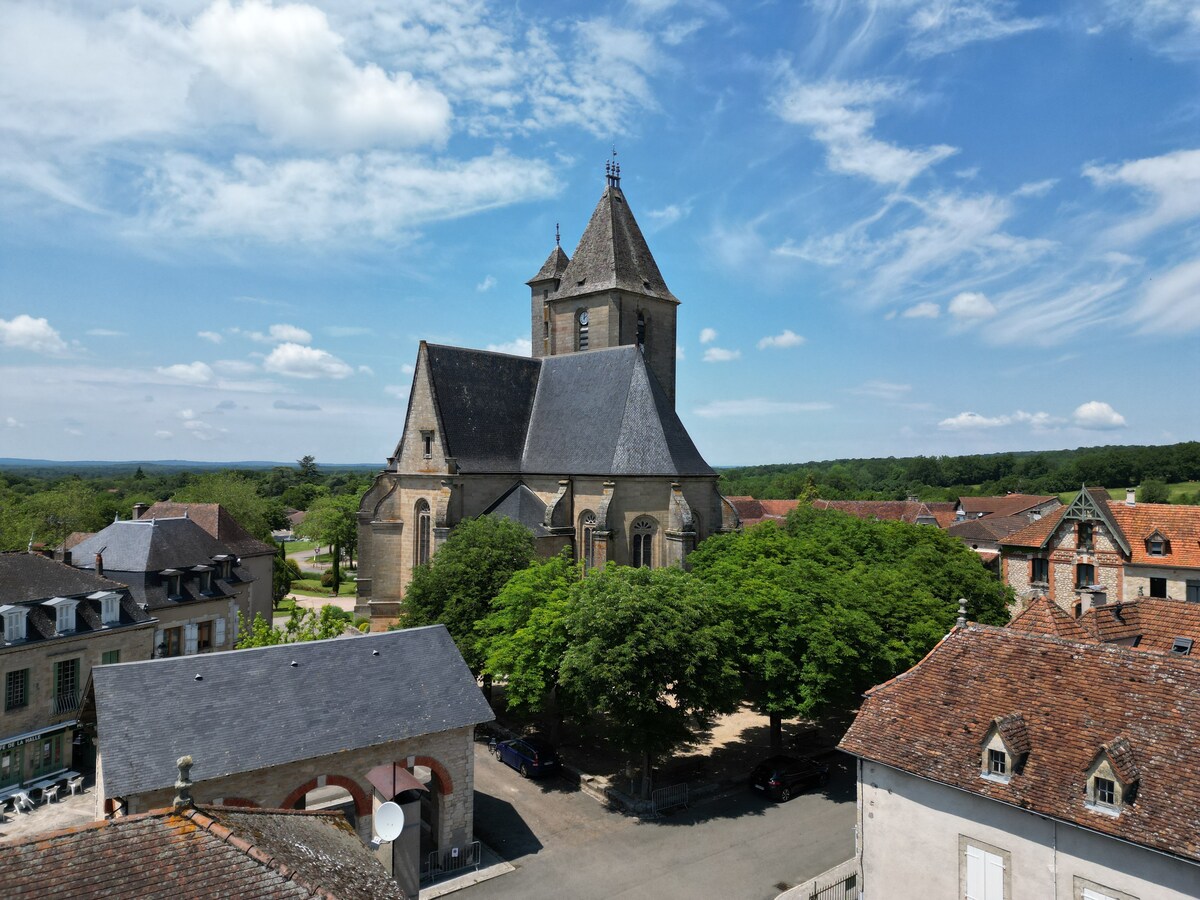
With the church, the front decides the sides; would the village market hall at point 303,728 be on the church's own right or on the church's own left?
on the church's own left

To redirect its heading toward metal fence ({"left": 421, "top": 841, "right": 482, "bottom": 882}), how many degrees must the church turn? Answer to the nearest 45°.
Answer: approximately 135° to its left

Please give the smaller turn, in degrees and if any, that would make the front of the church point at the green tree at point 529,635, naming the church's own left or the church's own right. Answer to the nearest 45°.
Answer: approximately 135° to the church's own left

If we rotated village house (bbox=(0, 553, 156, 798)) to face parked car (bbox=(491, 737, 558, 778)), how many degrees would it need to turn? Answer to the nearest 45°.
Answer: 0° — it already faces it

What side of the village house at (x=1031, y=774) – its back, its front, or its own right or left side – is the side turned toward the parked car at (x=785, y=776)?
right

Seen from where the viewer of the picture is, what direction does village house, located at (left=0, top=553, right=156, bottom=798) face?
facing the viewer and to the right of the viewer

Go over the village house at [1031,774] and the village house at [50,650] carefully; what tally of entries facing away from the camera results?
0

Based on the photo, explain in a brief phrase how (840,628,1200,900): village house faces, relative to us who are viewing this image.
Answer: facing the viewer and to the left of the viewer

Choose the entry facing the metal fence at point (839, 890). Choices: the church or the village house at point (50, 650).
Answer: the village house

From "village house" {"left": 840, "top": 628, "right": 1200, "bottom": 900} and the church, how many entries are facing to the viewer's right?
0

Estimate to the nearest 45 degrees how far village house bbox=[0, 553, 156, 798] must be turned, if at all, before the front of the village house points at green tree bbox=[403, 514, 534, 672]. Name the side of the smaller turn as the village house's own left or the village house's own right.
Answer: approximately 45° to the village house's own left

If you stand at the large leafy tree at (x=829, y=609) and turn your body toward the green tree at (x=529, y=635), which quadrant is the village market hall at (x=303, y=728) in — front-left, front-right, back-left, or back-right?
front-left

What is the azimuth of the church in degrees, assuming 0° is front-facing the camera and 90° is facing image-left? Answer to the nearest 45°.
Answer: approximately 135°

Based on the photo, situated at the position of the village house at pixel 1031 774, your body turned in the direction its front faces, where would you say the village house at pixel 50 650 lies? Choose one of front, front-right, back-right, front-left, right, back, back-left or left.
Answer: front-right
